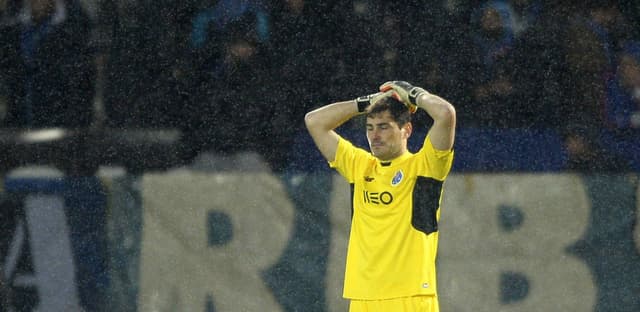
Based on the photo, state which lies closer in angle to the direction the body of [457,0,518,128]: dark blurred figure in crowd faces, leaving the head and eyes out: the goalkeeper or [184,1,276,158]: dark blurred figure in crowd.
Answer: the goalkeeper

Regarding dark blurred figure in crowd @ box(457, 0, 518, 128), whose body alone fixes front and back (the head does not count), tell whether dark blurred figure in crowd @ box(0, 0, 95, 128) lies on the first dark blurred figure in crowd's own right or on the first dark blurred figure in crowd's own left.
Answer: on the first dark blurred figure in crowd's own right

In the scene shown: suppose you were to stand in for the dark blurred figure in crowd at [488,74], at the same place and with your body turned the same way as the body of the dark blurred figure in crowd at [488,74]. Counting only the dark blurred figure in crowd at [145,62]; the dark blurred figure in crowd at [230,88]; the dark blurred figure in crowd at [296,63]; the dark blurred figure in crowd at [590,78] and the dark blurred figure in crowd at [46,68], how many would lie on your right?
4

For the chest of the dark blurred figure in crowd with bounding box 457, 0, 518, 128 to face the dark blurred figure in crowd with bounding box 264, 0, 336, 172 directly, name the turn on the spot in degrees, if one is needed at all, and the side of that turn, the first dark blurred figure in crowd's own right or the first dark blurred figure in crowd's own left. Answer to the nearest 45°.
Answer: approximately 90° to the first dark blurred figure in crowd's own right

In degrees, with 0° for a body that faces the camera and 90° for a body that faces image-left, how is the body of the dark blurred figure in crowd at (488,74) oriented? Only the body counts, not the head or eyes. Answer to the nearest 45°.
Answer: approximately 0°

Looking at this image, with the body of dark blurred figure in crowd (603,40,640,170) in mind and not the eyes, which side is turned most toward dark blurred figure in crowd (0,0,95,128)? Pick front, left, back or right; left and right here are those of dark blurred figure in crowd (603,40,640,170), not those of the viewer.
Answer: right

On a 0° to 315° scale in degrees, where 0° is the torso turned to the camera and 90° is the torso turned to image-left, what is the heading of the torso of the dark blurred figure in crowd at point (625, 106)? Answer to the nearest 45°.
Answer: approximately 0°

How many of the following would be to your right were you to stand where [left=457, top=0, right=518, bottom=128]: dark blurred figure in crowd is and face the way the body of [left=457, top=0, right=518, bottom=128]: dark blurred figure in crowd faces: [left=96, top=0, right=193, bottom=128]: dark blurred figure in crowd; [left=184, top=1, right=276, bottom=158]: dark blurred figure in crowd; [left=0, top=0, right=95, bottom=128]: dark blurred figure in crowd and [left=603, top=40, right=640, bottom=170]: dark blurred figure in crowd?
3

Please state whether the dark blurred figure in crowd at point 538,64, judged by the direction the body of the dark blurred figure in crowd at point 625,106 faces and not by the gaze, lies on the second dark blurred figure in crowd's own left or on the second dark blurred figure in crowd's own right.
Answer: on the second dark blurred figure in crowd's own right

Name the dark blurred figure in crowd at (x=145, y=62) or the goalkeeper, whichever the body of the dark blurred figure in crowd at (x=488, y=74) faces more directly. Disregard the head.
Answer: the goalkeeper
